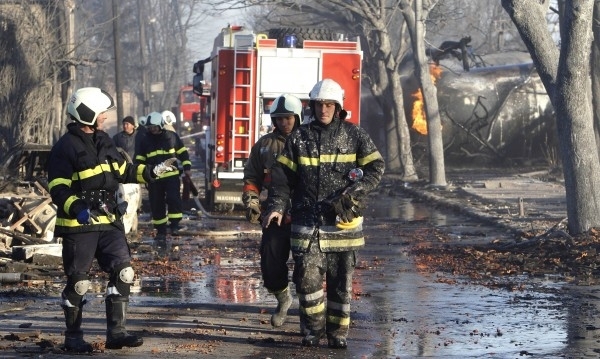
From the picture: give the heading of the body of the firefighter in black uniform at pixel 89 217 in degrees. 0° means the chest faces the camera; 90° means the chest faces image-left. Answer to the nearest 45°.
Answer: approximately 315°

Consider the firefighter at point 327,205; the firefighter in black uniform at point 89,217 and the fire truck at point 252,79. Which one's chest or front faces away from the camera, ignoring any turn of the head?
the fire truck

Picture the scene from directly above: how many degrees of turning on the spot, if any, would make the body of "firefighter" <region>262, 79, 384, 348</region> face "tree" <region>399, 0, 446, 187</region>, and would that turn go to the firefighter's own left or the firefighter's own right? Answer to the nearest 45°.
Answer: approximately 180°

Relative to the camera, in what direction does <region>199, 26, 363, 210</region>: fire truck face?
facing away from the viewer

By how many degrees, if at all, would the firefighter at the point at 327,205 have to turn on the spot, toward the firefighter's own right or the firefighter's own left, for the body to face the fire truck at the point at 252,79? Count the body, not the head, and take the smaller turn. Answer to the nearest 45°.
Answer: approximately 180°

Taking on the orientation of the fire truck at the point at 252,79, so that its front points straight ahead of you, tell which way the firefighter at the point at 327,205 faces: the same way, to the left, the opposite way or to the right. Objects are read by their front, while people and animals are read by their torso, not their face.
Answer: the opposite way

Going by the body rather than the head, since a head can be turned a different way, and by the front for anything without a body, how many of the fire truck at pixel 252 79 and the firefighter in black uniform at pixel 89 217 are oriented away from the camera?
1

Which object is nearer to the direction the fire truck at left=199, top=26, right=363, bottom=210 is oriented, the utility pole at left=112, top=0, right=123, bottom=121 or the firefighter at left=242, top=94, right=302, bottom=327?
the utility pole

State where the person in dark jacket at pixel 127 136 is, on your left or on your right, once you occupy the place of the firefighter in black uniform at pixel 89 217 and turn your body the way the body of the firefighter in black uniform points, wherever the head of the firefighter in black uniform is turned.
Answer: on your left

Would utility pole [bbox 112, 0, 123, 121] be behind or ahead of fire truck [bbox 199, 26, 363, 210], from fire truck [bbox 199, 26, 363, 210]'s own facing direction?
ahead

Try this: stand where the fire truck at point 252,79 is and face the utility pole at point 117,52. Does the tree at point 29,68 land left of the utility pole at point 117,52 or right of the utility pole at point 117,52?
left

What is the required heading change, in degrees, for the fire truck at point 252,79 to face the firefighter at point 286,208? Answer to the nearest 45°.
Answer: approximately 180°

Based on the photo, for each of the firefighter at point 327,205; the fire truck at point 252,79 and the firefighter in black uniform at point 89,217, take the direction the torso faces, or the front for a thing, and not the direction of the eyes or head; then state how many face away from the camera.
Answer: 1
